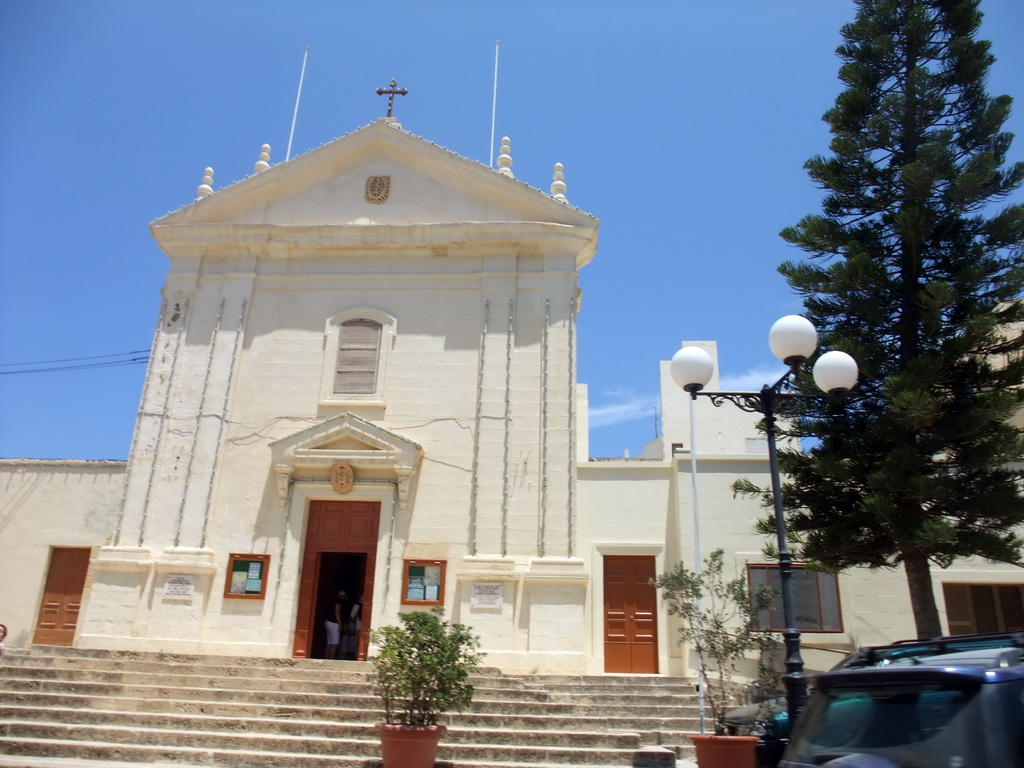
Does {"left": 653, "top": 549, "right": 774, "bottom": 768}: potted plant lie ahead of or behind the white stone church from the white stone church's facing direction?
ahead

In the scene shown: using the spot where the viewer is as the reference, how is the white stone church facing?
facing the viewer

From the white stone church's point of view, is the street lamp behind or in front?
in front

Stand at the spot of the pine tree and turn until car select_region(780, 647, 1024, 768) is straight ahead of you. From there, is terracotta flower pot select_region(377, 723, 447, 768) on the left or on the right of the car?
right

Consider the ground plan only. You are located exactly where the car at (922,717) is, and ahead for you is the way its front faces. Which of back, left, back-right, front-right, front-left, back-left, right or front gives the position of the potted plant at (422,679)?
left

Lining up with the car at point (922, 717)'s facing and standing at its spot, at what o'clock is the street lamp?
The street lamp is roughly at 10 o'clock from the car.

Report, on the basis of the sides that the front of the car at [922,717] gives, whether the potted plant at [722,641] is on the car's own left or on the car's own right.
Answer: on the car's own left

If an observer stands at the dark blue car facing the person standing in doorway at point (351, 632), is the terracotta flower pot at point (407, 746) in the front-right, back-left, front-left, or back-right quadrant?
front-left

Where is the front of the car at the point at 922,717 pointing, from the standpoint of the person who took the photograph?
facing away from the viewer and to the right of the viewer
